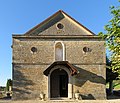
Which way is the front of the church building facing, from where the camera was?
facing the viewer

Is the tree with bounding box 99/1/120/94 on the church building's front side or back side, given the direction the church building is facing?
on the front side
